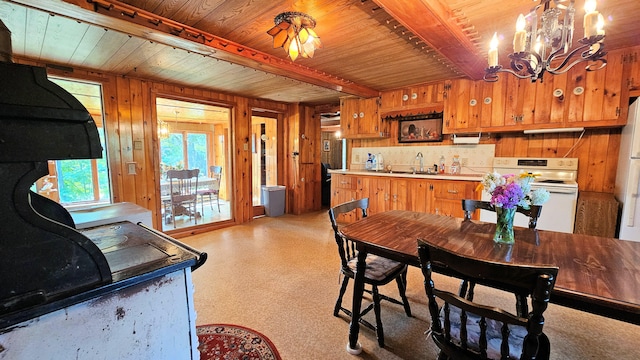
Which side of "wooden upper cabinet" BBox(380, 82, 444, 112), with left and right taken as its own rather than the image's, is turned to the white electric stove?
left

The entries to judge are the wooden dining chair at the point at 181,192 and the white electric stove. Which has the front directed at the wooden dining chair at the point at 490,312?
the white electric stove

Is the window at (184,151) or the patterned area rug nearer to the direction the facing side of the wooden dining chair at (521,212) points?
the patterned area rug

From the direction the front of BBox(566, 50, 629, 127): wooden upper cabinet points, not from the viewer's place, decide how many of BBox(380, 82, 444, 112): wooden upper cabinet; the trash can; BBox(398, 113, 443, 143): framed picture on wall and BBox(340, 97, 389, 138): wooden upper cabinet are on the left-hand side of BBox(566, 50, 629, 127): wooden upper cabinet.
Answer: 0

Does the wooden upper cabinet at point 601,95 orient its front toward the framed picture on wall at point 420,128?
no

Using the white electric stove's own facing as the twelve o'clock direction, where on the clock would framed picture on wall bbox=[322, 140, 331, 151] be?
The framed picture on wall is roughly at 4 o'clock from the white electric stove.

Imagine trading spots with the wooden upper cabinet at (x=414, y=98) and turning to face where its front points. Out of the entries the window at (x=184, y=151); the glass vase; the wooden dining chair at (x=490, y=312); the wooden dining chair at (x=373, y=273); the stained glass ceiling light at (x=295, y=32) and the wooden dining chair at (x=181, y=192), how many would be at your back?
0

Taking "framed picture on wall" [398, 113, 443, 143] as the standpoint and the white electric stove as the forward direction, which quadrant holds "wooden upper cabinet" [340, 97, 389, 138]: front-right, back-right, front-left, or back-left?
back-right

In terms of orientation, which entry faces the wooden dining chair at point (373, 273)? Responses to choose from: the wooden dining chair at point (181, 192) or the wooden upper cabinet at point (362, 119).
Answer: the wooden upper cabinet

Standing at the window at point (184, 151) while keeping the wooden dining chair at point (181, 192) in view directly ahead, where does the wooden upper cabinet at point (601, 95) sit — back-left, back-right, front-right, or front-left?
front-left

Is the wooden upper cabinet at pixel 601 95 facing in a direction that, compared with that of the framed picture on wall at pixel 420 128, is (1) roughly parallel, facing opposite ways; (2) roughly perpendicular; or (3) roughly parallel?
roughly parallel

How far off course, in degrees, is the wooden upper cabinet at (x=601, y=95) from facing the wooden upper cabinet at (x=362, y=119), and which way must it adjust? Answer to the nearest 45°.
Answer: approximately 90° to its right

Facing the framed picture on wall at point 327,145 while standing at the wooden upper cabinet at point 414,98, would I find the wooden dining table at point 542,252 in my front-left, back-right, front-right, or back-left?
back-left

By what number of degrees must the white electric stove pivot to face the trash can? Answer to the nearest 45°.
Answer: approximately 90° to its right

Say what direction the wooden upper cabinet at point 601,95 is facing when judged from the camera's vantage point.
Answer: facing the viewer

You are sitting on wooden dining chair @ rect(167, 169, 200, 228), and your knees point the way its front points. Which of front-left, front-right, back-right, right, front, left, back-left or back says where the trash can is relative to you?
right

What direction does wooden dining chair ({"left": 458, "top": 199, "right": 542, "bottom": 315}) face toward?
toward the camera

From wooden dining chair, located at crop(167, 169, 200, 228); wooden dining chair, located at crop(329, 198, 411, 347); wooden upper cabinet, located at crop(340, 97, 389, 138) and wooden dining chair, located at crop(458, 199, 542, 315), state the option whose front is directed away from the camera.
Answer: wooden dining chair, located at crop(167, 169, 200, 228)

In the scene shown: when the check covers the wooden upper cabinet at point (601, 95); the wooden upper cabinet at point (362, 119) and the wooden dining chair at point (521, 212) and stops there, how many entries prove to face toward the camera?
3

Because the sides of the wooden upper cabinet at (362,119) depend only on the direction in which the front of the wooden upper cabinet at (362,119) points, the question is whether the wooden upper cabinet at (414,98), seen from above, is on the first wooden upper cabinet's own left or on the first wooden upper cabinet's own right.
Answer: on the first wooden upper cabinet's own left
